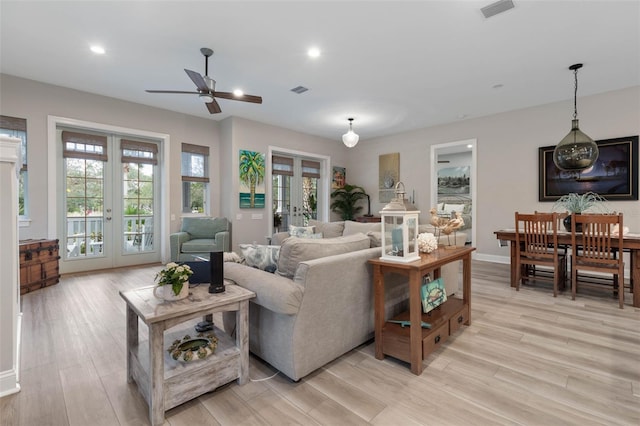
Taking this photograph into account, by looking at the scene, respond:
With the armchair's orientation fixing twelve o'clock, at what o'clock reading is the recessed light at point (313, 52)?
The recessed light is roughly at 11 o'clock from the armchair.

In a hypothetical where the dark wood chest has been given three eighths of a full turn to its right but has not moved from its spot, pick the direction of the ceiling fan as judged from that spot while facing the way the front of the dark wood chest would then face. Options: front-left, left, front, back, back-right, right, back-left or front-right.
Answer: back-left

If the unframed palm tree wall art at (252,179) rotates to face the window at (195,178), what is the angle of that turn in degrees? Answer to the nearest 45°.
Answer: approximately 135° to its right

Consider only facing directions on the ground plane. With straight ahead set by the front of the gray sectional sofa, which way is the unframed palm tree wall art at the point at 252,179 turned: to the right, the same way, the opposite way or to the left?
the opposite way

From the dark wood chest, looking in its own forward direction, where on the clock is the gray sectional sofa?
The gray sectional sofa is roughly at 1 o'clock from the dark wood chest.

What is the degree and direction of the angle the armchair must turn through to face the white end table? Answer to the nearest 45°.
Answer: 0° — it already faces it

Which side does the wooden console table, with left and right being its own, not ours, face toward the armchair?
back

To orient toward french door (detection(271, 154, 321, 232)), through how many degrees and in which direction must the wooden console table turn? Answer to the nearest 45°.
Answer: approximately 180°

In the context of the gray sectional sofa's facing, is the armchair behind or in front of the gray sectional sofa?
in front

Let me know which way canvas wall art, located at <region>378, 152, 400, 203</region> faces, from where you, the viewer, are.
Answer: facing the viewer and to the left of the viewer

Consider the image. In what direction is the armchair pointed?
toward the camera

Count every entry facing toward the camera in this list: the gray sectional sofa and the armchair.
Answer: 1

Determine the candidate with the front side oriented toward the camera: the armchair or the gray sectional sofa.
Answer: the armchair

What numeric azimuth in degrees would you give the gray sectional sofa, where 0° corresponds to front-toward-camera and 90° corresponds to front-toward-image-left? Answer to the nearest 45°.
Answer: approximately 135°

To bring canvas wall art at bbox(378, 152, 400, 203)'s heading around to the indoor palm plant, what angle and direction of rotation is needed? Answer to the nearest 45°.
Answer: approximately 45° to its right

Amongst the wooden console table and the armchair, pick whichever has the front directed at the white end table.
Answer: the armchair

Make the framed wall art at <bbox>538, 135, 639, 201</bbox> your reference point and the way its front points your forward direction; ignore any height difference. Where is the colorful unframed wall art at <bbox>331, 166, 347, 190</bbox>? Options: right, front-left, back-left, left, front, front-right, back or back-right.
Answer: front-right
